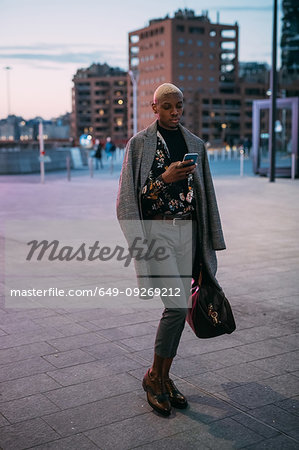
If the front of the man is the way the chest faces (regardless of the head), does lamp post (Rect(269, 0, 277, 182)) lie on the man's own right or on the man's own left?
on the man's own left

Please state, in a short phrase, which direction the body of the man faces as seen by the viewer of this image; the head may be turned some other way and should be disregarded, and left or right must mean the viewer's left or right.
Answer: facing the viewer and to the right of the viewer
